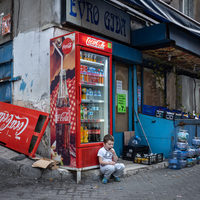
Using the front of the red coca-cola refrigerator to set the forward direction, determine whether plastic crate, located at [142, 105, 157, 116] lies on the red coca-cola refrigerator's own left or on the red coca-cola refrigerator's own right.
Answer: on the red coca-cola refrigerator's own left

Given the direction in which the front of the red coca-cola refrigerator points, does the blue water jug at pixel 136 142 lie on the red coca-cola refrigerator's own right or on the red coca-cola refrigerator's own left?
on the red coca-cola refrigerator's own left

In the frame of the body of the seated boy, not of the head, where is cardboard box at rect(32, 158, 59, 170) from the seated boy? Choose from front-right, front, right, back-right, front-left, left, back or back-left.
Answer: back-right

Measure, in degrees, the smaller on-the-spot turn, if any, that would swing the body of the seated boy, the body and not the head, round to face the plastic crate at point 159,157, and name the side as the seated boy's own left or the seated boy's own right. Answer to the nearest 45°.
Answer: approximately 90° to the seated boy's own left

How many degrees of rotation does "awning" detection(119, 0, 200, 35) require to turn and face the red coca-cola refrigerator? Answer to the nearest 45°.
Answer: approximately 90° to its right

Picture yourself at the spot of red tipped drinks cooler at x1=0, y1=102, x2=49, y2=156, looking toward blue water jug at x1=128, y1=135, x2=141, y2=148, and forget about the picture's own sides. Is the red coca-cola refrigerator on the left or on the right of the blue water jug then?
right

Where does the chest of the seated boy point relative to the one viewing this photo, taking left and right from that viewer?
facing the viewer and to the right of the viewer

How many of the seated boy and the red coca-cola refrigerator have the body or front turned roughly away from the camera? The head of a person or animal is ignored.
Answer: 0

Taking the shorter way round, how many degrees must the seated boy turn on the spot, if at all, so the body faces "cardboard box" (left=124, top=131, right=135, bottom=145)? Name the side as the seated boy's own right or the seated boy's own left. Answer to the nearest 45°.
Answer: approximately 135° to the seated boy's own left
